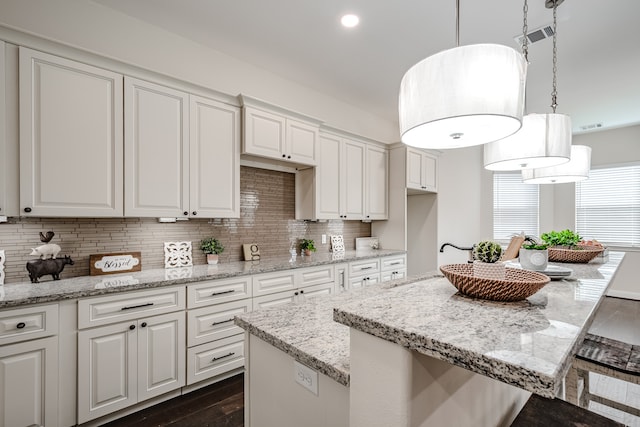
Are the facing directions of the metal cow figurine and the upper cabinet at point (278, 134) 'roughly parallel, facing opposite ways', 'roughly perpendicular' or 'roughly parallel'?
roughly perpendicular

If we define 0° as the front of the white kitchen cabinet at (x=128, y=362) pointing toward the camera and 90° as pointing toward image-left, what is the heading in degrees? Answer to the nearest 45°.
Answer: approximately 315°

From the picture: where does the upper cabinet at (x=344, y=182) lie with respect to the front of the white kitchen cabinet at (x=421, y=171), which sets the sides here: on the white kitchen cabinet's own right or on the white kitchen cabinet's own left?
on the white kitchen cabinet's own right

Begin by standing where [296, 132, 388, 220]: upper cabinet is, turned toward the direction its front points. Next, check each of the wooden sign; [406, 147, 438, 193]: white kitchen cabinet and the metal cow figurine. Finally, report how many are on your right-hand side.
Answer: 2

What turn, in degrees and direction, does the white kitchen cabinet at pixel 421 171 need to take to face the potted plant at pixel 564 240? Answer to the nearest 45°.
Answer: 0° — it already faces it

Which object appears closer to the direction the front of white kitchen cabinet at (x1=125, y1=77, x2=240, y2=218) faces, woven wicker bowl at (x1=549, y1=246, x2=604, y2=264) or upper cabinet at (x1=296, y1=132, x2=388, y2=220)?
the woven wicker bowl
